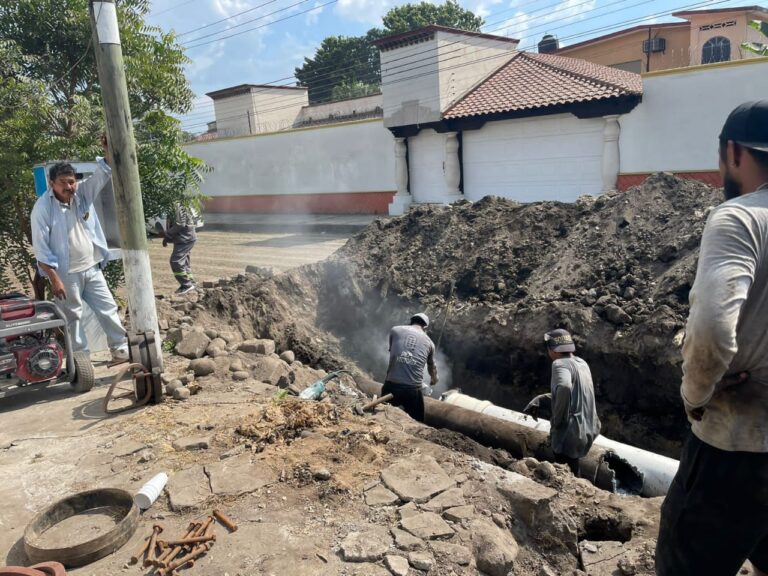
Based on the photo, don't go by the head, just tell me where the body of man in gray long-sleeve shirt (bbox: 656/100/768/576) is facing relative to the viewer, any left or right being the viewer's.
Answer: facing away from the viewer and to the left of the viewer

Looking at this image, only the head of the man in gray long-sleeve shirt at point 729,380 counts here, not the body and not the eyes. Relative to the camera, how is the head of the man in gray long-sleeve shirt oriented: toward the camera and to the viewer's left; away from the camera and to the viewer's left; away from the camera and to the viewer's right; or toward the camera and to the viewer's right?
away from the camera and to the viewer's left

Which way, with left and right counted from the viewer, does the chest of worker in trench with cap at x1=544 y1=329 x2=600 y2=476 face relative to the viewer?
facing away from the viewer and to the left of the viewer

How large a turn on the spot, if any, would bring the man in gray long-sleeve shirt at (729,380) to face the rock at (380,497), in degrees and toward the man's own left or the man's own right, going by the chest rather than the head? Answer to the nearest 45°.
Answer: approximately 45° to the man's own left

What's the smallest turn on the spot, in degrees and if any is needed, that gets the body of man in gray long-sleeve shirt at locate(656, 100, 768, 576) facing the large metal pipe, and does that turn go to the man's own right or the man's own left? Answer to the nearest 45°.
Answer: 0° — they already face it

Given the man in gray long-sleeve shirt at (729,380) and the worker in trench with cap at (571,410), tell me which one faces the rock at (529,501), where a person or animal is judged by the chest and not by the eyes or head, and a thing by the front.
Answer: the man in gray long-sleeve shirt

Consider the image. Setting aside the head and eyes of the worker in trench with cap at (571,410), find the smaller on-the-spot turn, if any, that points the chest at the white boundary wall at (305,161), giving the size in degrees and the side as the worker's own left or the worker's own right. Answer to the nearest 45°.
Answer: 0° — they already face it
